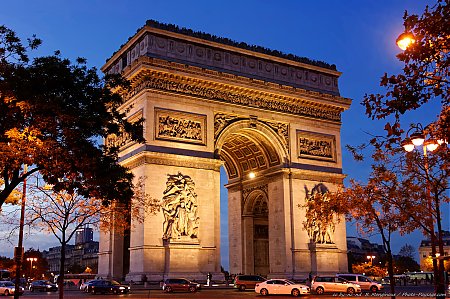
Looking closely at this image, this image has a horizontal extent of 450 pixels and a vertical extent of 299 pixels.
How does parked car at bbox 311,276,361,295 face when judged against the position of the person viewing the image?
facing to the right of the viewer

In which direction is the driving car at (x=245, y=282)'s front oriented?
to the viewer's right

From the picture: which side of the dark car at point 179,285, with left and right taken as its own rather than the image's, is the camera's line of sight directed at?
right

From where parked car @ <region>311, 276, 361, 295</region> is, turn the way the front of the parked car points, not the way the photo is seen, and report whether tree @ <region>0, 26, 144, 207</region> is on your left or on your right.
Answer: on your right

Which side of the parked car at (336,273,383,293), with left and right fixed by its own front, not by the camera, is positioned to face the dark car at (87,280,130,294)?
back

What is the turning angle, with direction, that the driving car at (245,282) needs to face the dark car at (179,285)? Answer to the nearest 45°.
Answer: approximately 135° to its right

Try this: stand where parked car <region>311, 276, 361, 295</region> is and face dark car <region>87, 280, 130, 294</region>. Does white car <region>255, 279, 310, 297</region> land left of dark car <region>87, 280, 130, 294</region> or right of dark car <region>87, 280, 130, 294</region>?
left

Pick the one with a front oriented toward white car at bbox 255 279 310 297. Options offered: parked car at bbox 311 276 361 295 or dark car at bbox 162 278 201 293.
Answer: the dark car

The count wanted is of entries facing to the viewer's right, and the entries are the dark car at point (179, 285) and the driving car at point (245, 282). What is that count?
2

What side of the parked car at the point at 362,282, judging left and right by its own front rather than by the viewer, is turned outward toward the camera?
right

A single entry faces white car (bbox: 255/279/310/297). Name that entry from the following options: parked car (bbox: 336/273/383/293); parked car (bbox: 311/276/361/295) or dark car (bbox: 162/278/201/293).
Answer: the dark car
